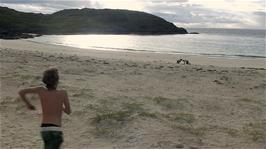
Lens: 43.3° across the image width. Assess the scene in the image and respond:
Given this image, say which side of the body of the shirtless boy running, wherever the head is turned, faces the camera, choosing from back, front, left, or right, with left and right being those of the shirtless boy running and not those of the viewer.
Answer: back

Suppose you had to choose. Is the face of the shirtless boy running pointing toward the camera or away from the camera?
away from the camera
